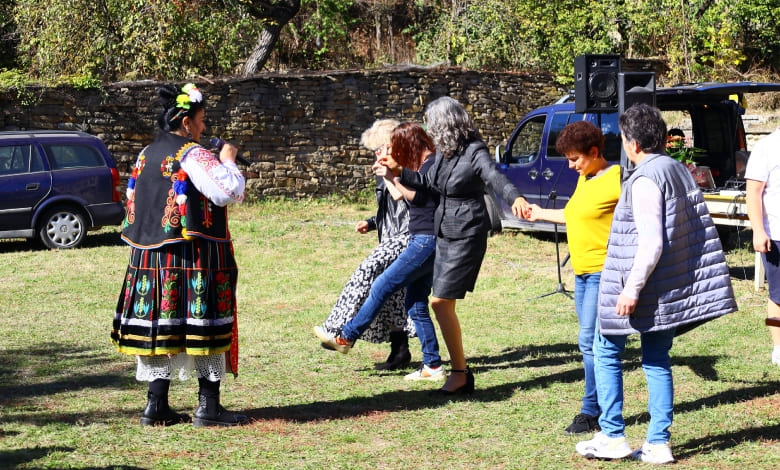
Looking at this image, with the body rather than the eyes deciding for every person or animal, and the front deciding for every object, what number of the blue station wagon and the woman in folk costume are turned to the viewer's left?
1

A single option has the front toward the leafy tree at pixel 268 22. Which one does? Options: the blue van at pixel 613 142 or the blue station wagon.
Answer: the blue van

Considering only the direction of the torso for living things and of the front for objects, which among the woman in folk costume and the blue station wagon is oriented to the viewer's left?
the blue station wagon

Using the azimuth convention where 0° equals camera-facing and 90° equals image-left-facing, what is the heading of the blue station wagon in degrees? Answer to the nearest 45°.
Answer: approximately 90°

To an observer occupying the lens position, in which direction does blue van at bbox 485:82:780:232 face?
facing away from the viewer and to the left of the viewer

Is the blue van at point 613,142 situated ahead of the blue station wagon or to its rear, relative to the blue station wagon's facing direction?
to the rear

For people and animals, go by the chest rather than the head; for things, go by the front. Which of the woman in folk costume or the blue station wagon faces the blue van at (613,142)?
the woman in folk costume

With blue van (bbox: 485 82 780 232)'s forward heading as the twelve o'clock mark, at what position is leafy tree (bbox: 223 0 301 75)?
The leafy tree is roughly at 12 o'clock from the blue van.

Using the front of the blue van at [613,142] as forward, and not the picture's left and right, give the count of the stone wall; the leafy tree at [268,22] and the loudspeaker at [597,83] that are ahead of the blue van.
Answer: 2

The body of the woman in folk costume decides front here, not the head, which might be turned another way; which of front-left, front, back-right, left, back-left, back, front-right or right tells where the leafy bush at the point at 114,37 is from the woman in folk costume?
front-left

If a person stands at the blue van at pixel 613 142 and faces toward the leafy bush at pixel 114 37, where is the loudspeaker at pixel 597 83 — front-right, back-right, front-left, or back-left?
back-left

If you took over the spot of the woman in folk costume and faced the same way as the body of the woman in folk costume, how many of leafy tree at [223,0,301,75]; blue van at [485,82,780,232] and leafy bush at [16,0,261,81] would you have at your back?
0

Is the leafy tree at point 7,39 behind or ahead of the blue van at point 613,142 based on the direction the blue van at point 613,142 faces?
ahead

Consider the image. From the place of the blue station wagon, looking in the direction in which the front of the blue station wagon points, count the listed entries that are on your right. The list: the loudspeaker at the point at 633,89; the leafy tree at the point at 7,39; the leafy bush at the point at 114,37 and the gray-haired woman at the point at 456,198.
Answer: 2

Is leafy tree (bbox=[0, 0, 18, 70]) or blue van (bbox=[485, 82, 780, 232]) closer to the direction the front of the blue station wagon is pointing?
the leafy tree

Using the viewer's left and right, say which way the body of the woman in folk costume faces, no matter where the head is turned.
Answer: facing away from the viewer and to the right of the viewer

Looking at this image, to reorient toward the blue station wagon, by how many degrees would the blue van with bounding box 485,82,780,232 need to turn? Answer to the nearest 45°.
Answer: approximately 45° to its left
